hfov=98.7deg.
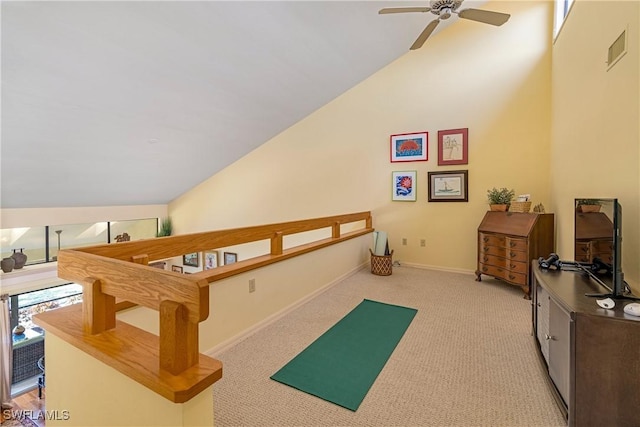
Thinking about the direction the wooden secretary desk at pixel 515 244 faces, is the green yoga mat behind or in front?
in front

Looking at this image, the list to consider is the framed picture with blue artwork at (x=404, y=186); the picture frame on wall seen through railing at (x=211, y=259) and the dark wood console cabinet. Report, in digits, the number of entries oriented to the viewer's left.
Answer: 1

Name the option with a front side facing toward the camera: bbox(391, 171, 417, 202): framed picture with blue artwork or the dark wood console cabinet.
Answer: the framed picture with blue artwork

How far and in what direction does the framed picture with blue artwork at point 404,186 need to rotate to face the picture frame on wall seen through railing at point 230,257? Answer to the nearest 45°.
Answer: approximately 90° to its right

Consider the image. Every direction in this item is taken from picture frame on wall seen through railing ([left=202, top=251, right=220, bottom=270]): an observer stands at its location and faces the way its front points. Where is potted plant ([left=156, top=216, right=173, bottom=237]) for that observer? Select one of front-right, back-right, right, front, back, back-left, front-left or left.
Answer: back-right

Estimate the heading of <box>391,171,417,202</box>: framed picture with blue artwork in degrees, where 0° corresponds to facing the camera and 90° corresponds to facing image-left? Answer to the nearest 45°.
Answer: approximately 0°

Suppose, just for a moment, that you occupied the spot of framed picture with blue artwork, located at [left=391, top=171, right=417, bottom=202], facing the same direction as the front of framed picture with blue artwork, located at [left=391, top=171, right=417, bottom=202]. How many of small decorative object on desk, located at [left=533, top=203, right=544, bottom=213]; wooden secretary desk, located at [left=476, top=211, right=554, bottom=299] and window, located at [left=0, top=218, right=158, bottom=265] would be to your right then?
1

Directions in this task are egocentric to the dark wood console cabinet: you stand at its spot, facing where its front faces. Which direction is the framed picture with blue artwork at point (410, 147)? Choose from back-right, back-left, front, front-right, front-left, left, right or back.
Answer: front-right

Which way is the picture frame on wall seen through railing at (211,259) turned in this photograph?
toward the camera

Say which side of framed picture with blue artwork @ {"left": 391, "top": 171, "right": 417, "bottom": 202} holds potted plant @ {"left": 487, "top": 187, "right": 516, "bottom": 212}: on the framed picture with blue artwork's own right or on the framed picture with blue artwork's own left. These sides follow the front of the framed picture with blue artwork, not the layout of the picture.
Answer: on the framed picture with blue artwork's own left

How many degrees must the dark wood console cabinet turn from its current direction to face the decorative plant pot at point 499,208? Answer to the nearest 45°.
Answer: approximately 90° to its right

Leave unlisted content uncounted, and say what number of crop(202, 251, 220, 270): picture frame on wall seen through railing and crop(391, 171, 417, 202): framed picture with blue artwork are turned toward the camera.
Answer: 2

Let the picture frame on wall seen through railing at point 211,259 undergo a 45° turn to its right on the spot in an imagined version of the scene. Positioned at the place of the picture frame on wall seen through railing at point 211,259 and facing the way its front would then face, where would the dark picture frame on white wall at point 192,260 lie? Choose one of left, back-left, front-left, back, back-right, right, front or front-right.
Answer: right

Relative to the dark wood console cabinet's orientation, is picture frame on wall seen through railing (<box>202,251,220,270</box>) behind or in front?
in front

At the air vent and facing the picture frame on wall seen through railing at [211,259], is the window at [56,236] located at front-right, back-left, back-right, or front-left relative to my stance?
front-left

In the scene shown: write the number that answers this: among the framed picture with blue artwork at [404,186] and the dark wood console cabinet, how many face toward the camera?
1

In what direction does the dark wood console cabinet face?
to the viewer's left

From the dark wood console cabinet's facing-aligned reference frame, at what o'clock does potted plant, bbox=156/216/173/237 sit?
The potted plant is roughly at 12 o'clock from the dark wood console cabinet.
